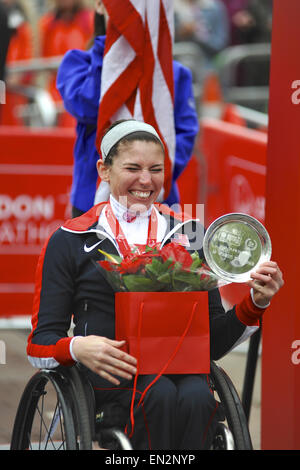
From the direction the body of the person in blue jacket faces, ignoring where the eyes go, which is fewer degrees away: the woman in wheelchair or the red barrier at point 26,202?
the woman in wheelchair

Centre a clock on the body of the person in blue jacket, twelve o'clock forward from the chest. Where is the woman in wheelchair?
The woman in wheelchair is roughly at 12 o'clock from the person in blue jacket.

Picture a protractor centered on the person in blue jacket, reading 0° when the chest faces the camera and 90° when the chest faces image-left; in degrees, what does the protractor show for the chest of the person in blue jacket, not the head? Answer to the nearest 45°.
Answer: approximately 0°

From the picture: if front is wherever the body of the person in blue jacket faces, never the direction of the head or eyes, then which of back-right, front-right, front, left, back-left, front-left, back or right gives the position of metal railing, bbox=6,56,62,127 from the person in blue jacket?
back

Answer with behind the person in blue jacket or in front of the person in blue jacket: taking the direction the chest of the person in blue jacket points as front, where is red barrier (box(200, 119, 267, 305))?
behind

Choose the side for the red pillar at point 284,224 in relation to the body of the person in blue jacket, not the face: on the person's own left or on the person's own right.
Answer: on the person's own left

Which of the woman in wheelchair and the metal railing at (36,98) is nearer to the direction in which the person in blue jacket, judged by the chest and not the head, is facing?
the woman in wheelchair
